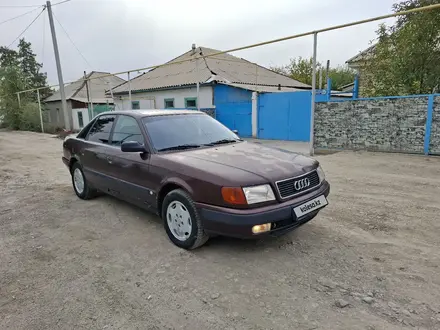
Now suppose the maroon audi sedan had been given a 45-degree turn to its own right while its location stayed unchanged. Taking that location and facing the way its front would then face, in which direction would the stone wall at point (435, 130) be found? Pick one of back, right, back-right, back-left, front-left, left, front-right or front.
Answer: back-left

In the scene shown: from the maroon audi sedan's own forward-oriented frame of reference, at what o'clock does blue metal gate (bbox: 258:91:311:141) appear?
The blue metal gate is roughly at 8 o'clock from the maroon audi sedan.

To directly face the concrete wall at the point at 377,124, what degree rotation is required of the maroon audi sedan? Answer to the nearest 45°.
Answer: approximately 90° to its left

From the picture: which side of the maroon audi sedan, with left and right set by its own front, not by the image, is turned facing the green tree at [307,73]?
left

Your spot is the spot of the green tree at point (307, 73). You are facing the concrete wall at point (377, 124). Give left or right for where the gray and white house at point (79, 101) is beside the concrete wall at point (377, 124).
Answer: right

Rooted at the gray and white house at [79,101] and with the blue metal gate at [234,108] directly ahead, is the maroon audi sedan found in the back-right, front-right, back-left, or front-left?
front-right

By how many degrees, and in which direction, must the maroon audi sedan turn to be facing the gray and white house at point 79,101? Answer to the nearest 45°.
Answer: approximately 135° to its left

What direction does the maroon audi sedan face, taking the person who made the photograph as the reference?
facing the viewer and to the right of the viewer

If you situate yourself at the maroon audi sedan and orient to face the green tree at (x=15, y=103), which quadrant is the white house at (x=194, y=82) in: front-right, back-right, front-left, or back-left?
front-right

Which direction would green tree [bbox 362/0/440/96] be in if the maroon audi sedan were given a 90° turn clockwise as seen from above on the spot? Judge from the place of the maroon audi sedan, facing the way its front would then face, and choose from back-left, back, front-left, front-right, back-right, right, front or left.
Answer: back
